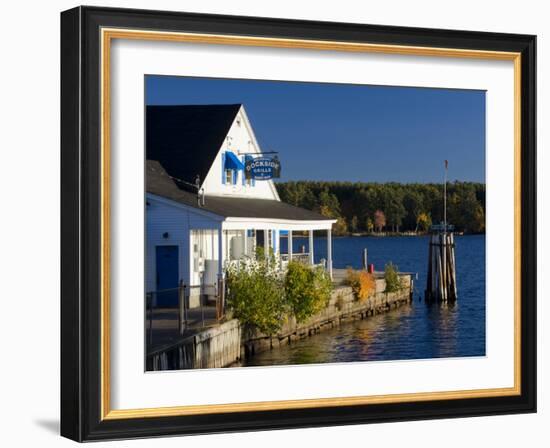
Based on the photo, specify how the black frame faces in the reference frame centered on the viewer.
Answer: facing the viewer and to the right of the viewer
